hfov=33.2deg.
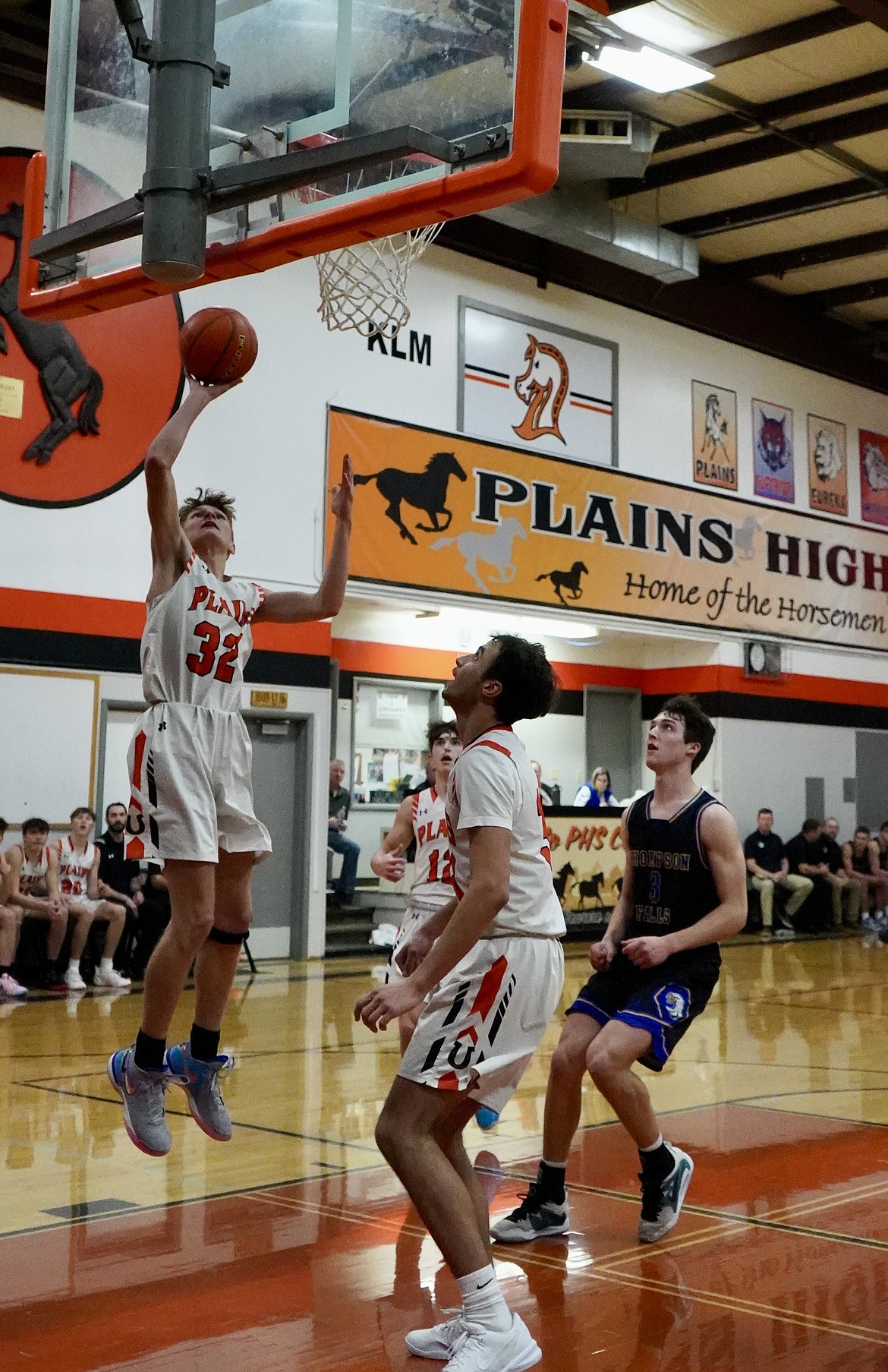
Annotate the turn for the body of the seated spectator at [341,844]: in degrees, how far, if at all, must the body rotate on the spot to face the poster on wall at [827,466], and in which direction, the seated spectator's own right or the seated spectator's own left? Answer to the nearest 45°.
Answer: approximately 90° to the seated spectator's own left

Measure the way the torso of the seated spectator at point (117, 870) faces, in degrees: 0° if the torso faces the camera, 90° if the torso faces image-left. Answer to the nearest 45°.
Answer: approximately 315°

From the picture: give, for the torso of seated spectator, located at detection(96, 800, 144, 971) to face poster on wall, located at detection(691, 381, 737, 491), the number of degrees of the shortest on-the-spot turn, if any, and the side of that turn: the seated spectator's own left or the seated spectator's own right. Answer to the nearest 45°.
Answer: approximately 90° to the seated spectator's own left

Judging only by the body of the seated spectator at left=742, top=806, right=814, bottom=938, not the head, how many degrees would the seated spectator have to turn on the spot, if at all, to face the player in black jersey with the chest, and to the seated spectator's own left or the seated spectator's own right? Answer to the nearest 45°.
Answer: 0° — they already face them

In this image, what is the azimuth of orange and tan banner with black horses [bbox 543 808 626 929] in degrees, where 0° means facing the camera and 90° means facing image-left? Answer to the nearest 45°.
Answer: approximately 0°

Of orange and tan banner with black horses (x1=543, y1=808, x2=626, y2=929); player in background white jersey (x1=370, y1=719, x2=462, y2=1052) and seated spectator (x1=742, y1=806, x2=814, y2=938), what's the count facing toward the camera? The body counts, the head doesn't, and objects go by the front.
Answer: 3

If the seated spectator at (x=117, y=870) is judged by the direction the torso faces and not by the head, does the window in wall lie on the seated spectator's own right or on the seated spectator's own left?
on the seated spectator's own left

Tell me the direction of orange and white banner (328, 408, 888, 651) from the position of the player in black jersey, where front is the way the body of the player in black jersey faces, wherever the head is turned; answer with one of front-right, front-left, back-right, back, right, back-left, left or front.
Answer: back-right

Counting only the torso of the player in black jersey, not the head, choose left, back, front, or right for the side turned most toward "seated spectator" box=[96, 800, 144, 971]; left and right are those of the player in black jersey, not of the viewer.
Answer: right

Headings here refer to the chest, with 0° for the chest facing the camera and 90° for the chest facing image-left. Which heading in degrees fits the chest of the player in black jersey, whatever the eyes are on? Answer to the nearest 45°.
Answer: approximately 45°
